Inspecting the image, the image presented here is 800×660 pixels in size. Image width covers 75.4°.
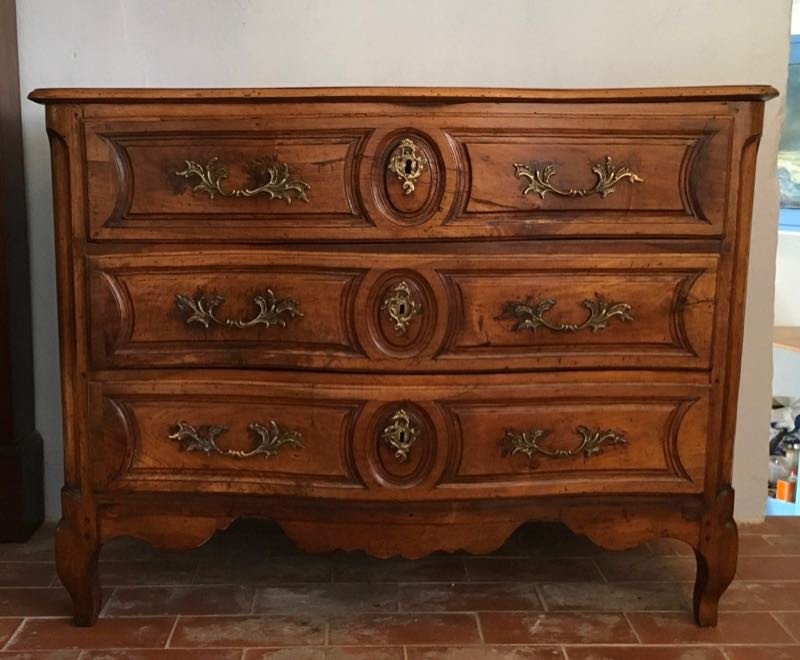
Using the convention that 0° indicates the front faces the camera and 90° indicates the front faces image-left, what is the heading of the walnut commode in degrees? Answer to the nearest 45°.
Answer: approximately 0°
